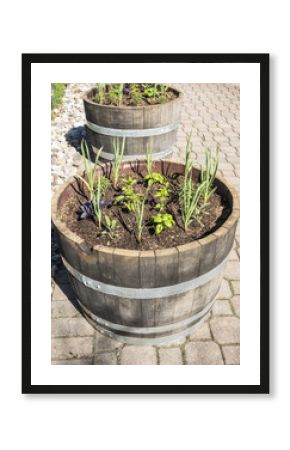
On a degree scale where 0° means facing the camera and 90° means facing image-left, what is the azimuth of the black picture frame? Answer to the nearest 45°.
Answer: approximately 0°
